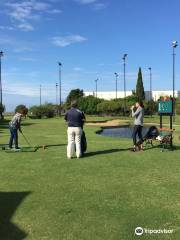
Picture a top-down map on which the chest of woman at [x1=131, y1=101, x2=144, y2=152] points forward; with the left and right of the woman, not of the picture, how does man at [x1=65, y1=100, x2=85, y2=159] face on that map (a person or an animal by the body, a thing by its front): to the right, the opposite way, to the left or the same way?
to the right

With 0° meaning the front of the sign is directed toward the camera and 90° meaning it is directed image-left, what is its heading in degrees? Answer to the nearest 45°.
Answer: approximately 0°

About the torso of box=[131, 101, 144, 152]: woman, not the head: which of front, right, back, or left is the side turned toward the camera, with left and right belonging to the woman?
left

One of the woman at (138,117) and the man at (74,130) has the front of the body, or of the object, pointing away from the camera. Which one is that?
the man

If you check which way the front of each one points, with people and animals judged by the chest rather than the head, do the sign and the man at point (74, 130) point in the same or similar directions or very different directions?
very different directions

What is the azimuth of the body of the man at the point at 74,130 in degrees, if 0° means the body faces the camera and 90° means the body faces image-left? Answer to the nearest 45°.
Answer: approximately 180°

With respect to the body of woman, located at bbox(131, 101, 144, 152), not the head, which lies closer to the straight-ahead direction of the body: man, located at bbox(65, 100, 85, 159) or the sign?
the man

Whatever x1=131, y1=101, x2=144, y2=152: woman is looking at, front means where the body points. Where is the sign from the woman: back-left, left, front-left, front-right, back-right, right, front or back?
back-right
